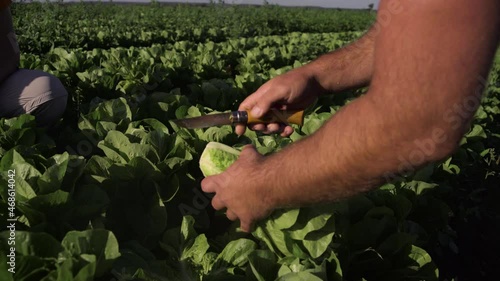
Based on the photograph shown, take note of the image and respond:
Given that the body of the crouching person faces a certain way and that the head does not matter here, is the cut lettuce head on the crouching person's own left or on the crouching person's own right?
on the crouching person's own right

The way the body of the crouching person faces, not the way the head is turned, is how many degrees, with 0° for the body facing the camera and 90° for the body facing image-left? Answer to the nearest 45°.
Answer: approximately 270°
